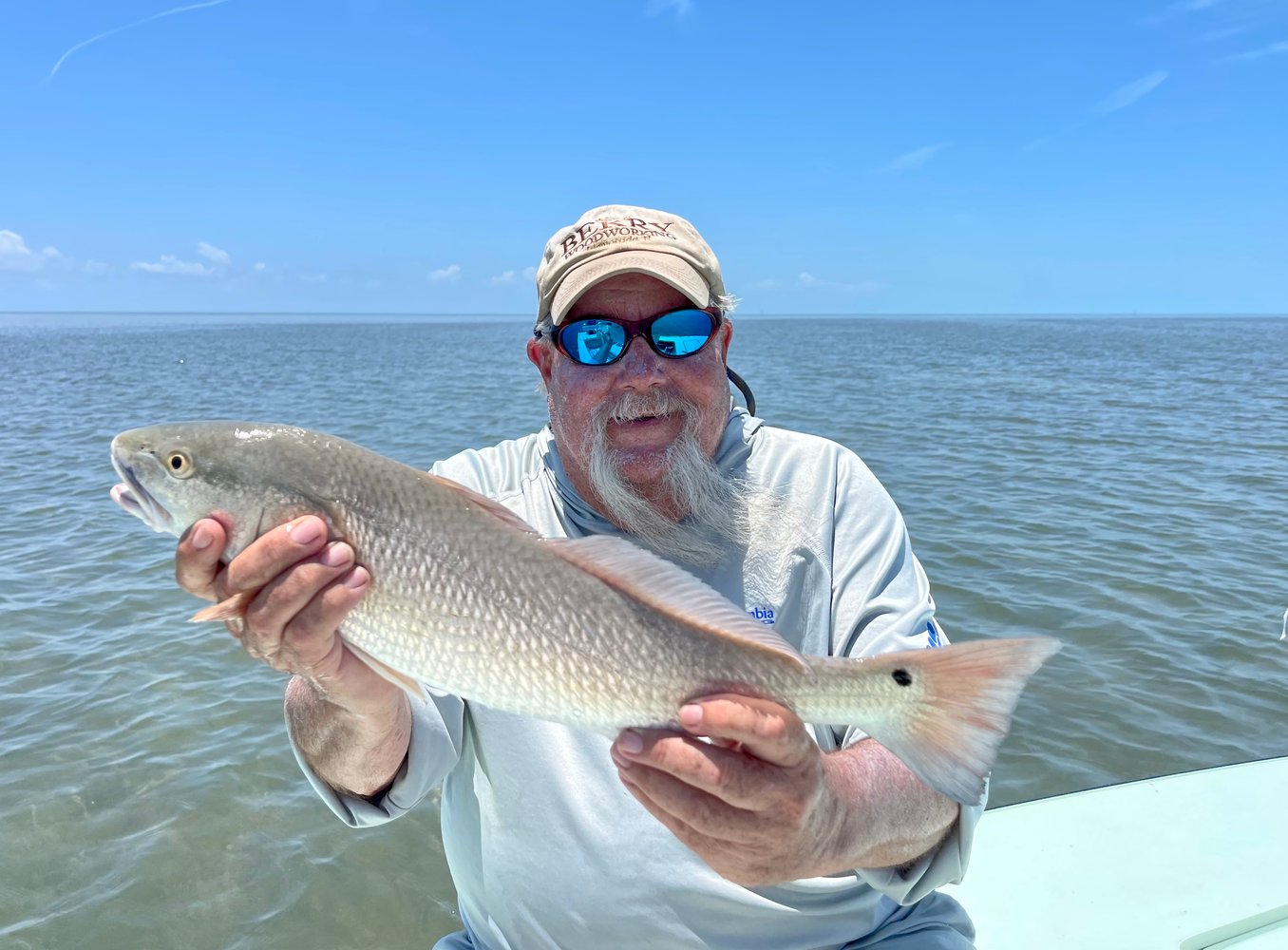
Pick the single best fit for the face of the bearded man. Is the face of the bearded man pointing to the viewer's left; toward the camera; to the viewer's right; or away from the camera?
toward the camera

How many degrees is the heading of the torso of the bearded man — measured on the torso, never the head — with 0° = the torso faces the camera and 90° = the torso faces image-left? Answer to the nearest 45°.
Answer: approximately 0°
